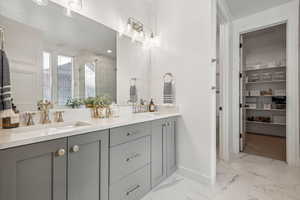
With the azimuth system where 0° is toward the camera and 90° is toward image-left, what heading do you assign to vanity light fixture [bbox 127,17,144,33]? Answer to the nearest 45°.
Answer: approximately 315°

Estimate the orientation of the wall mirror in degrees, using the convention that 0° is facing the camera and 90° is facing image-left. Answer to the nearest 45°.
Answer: approximately 315°

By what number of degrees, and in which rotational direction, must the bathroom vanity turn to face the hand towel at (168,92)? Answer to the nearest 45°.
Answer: approximately 90° to its left

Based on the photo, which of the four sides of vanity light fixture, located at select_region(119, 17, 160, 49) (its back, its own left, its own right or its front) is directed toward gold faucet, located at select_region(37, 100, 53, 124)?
right

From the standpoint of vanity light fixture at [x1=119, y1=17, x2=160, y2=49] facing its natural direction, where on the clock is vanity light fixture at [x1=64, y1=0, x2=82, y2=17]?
vanity light fixture at [x1=64, y1=0, x2=82, y2=17] is roughly at 3 o'clock from vanity light fixture at [x1=119, y1=17, x2=160, y2=49].

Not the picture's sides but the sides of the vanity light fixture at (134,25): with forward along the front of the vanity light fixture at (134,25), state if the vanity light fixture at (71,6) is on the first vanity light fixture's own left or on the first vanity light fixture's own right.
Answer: on the first vanity light fixture's own right
